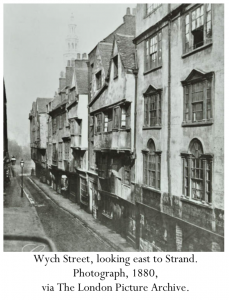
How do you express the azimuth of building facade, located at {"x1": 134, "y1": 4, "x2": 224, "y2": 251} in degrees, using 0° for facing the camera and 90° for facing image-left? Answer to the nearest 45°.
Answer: approximately 45°

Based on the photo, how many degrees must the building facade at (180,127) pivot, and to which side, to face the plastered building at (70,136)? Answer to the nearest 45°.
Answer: approximately 90° to its right
